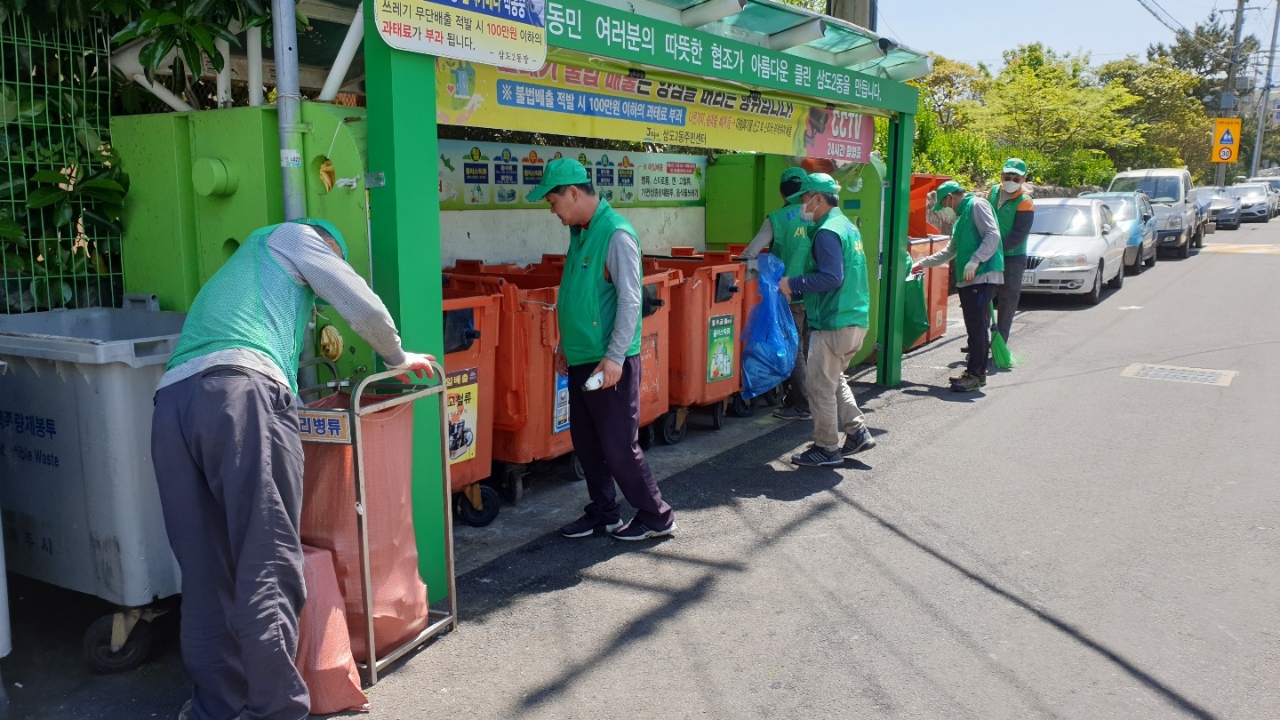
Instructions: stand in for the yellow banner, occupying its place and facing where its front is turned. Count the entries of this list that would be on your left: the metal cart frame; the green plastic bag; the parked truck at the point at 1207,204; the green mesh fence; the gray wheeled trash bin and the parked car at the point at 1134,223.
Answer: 3

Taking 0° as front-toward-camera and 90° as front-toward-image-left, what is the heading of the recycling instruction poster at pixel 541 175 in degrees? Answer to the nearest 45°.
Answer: approximately 315°

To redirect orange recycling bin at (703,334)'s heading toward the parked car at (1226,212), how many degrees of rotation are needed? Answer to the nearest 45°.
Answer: approximately 90° to its left

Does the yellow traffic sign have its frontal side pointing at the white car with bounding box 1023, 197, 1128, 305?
yes

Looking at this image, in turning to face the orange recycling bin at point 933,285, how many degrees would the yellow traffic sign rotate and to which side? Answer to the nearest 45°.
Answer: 0° — it already faces it

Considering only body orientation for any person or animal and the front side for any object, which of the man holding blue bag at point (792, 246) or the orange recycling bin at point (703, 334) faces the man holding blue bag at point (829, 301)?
the orange recycling bin

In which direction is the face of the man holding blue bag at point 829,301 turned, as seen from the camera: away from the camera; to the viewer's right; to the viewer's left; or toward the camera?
to the viewer's left

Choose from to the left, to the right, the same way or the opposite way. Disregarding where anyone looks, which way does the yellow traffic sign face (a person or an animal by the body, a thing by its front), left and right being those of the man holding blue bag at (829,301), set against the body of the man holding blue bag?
to the left
